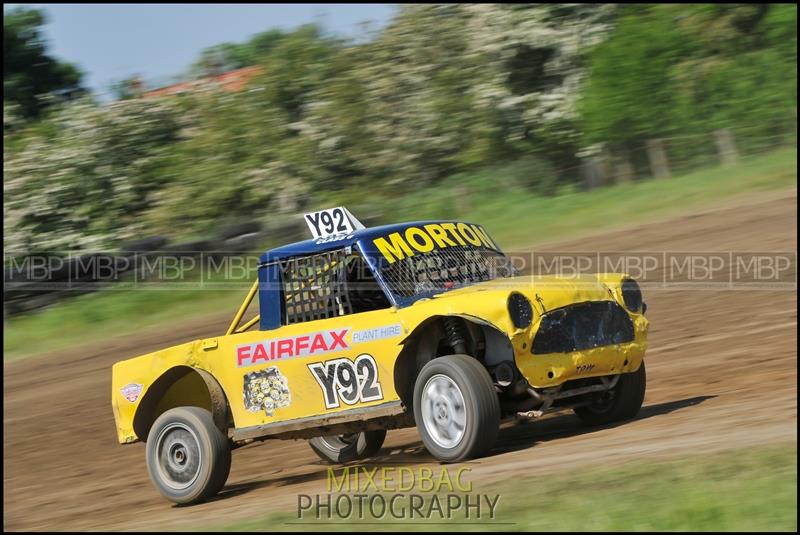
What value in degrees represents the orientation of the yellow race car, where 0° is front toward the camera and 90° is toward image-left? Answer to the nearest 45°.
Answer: approximately 315°

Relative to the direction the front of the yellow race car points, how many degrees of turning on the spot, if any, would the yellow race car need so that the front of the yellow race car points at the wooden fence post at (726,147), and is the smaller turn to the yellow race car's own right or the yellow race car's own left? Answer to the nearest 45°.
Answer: approximately 90° to the yellow race car's own left

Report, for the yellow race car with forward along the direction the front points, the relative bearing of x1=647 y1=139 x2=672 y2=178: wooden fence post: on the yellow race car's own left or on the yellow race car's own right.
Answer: on the yellow race car's own left

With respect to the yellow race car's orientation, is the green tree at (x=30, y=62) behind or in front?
behind

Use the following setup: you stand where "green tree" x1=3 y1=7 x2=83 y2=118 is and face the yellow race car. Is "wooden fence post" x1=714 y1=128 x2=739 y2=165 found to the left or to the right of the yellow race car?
left
